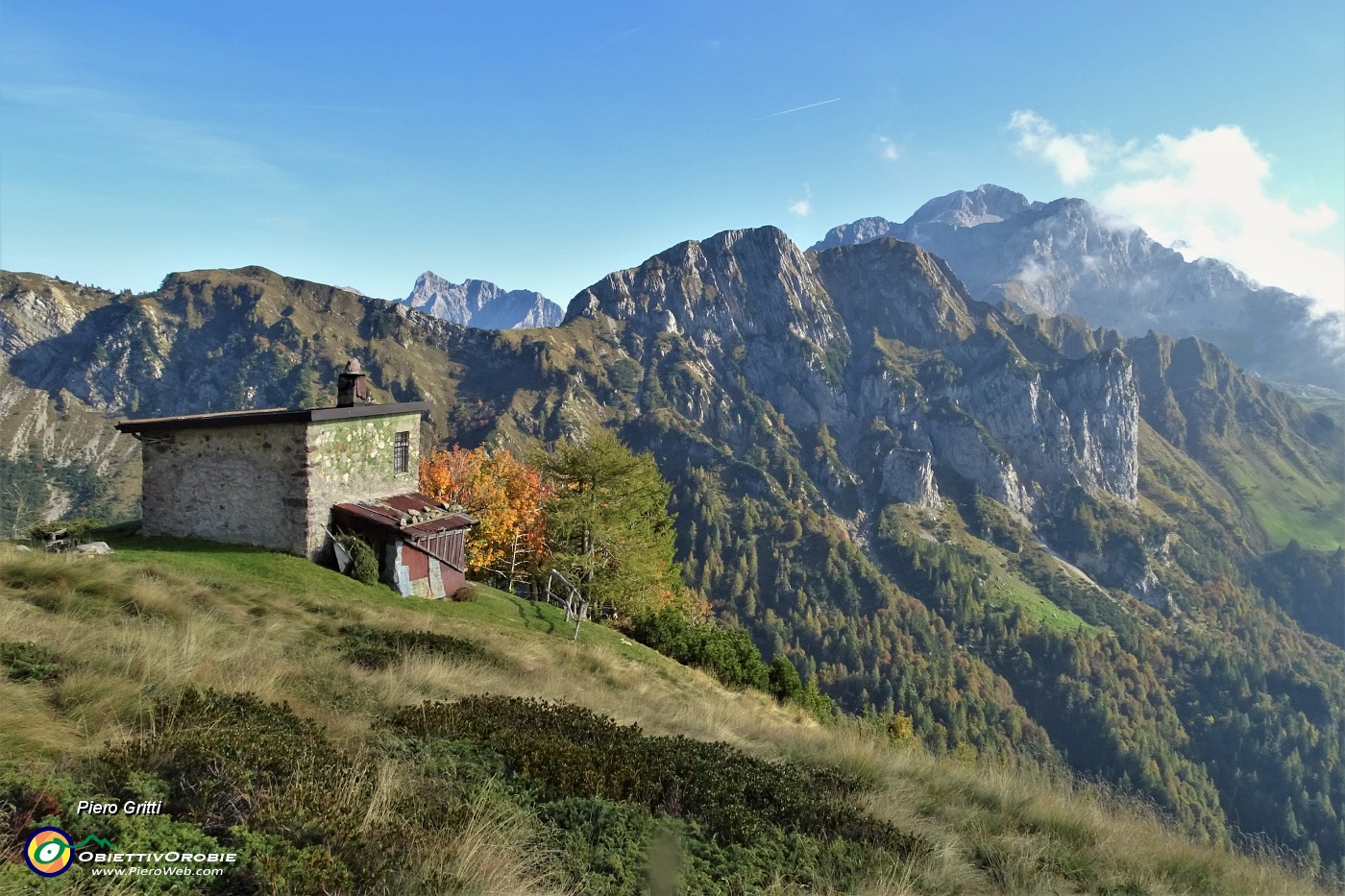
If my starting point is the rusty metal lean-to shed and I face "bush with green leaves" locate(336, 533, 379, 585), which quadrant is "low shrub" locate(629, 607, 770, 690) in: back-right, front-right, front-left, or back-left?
back-left

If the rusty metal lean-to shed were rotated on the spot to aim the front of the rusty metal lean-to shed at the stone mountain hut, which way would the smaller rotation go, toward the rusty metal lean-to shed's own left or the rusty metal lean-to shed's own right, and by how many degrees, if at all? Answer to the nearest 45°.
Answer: approximately 135° to the rusty metal lean-to shed's own right

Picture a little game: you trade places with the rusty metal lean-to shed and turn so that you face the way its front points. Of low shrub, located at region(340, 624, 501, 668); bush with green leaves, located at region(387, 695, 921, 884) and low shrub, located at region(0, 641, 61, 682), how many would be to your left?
0

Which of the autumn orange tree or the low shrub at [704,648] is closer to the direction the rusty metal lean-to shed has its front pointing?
the low shrub

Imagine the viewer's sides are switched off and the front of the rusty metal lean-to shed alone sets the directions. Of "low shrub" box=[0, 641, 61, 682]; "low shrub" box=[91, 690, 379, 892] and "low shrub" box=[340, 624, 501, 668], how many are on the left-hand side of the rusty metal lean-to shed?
0

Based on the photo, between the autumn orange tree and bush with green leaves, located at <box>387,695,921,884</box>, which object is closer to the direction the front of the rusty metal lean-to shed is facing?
the bush with green leaves

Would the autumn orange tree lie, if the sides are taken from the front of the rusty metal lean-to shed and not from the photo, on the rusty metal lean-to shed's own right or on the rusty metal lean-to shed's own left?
on the rusty metal lean-to shed's own left

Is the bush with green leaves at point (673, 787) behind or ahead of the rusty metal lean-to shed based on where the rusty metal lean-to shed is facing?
ahead

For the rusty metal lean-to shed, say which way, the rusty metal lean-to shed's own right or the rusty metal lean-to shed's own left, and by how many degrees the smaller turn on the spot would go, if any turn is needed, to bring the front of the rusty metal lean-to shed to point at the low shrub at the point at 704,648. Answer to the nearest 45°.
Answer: approximately 45° to the rusty metal lean-to shed's own left

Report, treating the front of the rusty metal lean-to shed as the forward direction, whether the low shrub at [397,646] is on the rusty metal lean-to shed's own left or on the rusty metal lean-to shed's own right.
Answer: on the rusty metal lean-to shed's own right

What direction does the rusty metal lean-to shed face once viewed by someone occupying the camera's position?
facing the viewer and to the right of the viewer

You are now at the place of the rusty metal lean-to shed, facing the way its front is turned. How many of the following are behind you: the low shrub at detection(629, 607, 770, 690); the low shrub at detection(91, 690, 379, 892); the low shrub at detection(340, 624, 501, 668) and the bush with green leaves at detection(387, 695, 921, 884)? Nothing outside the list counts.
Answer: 0

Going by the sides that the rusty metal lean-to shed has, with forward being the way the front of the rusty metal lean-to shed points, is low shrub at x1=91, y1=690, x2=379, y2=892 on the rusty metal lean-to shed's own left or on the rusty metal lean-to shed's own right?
on the rusty metal lean-to shed's own right

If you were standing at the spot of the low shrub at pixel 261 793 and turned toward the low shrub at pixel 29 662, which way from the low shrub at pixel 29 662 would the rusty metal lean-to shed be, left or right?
right
